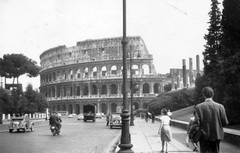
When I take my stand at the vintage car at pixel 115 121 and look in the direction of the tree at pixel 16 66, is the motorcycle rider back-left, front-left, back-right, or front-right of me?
back-left

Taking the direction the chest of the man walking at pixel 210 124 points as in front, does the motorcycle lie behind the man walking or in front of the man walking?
in front

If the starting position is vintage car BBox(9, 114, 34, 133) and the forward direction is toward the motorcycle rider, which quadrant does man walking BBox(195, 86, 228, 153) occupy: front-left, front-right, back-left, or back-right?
front-right

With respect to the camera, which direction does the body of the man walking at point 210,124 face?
away from the camera

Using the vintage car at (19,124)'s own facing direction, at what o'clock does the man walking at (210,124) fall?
The man walking is roughly at 10 o'clock from the vintage car.

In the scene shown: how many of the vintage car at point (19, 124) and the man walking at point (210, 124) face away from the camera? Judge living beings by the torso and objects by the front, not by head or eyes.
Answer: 1

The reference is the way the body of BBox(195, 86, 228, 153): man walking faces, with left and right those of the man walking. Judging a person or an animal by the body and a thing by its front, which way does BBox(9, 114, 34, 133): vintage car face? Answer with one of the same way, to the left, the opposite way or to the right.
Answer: the opposite way

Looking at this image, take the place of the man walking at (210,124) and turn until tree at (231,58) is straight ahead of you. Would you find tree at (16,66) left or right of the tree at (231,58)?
left

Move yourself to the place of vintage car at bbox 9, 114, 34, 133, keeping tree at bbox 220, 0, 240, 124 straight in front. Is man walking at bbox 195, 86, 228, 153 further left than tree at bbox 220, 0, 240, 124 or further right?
right

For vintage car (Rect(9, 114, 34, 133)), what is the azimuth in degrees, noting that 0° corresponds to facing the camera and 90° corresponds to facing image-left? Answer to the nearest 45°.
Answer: approximately 45°

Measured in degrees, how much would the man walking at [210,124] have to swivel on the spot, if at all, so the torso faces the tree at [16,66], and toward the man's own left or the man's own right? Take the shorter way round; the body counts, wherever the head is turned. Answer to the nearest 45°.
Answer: approximately 45° to the man's own left

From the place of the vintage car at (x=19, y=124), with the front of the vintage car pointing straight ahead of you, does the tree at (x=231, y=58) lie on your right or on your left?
on your left

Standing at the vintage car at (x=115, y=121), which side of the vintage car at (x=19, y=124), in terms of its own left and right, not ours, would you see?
back

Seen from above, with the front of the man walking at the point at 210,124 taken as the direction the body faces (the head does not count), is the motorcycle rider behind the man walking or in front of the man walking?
in front
